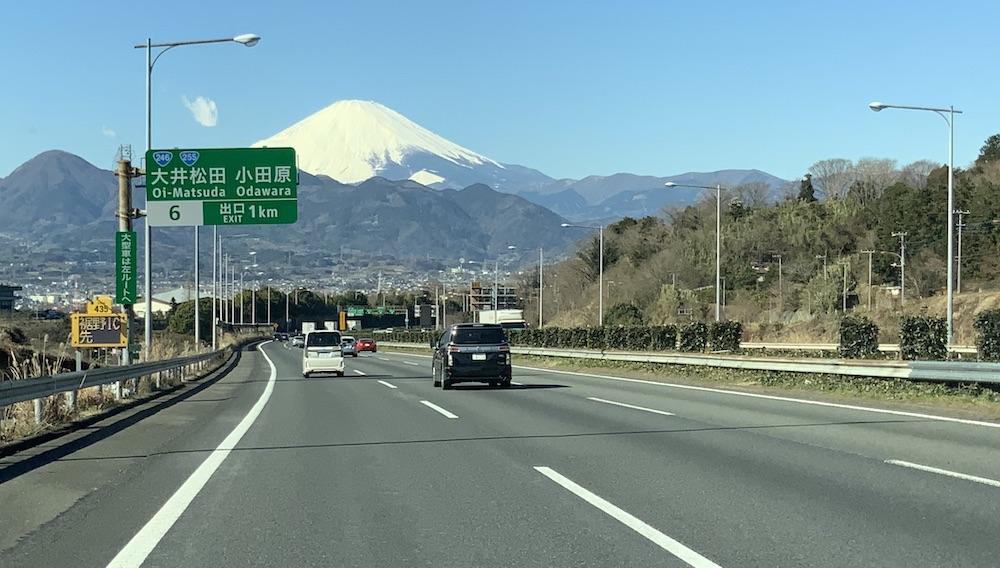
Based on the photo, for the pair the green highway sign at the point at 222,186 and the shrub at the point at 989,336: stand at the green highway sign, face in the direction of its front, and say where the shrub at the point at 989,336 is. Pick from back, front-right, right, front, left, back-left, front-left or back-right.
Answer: front-left

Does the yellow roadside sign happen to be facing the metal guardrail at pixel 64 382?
yes

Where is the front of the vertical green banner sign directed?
toward the camera

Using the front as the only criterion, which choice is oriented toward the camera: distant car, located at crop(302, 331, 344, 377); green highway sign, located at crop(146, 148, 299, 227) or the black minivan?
the green highway sign

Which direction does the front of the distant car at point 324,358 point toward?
away from the camera

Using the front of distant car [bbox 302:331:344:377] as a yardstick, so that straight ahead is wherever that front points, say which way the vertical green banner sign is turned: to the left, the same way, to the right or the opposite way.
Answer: the opposite way

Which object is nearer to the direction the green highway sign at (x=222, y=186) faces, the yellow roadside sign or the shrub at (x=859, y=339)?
the yellow roadside sign

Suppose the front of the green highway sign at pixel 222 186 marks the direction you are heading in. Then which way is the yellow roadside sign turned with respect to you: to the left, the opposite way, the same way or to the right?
the same way

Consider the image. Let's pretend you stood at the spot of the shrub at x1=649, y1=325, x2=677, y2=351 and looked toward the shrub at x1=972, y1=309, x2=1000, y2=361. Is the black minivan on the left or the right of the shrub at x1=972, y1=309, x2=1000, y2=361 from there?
right

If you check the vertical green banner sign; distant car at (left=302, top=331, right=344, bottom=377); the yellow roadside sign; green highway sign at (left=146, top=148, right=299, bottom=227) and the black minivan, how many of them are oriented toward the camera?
3

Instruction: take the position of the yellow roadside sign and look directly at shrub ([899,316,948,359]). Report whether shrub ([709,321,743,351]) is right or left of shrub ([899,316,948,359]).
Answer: left

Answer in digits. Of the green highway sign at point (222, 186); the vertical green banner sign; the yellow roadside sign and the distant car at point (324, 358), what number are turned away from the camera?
1

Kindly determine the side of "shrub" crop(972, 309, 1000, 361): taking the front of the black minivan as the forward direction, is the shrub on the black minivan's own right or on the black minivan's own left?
on the black minivan's own right

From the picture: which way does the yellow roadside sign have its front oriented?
toward the camera

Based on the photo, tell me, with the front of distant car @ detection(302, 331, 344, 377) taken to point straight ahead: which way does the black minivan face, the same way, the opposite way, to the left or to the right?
the same way

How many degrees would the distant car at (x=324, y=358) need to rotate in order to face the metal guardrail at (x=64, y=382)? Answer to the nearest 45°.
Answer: approximately 180°

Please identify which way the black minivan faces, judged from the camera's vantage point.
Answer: facing away from the viewer

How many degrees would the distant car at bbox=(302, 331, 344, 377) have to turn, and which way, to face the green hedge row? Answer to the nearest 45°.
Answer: approximately 90° to its right

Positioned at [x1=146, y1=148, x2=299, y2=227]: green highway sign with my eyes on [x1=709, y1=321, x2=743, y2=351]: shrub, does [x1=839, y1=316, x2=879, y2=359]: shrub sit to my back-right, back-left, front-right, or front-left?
front-right

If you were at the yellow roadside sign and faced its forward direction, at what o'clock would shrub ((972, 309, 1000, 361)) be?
The shrub is roughly at 10 o'clock from the yellow roadside sign.
